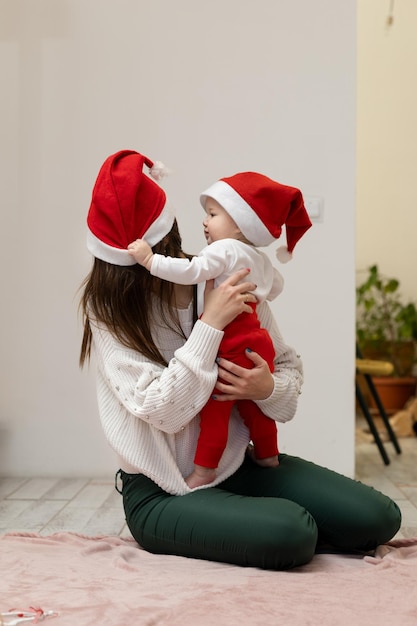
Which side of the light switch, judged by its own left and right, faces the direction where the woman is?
front

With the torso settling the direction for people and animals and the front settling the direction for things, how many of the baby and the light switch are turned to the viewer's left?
1

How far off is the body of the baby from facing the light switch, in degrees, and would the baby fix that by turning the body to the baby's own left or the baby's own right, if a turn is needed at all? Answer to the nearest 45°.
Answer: approximately 90° to the baby's own right

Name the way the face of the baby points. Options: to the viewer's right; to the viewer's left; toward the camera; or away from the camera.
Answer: to the viewer's left

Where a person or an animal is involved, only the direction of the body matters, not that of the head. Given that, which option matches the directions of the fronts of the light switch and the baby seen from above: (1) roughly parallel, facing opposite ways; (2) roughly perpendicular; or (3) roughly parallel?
roughly perpendicular

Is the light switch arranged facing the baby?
yes

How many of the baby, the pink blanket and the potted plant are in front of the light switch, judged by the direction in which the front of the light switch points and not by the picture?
2

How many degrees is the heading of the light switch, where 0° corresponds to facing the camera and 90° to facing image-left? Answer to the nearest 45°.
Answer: approximately 0°

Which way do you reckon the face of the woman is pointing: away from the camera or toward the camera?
away from the camera

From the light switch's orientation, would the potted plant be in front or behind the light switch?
behind

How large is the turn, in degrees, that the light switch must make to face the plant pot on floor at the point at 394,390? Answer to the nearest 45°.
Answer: approximately 180°

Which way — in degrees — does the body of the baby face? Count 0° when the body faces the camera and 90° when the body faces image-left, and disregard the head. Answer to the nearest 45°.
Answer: approximately 90°

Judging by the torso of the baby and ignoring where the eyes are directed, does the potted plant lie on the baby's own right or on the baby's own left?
on the baby's own right
